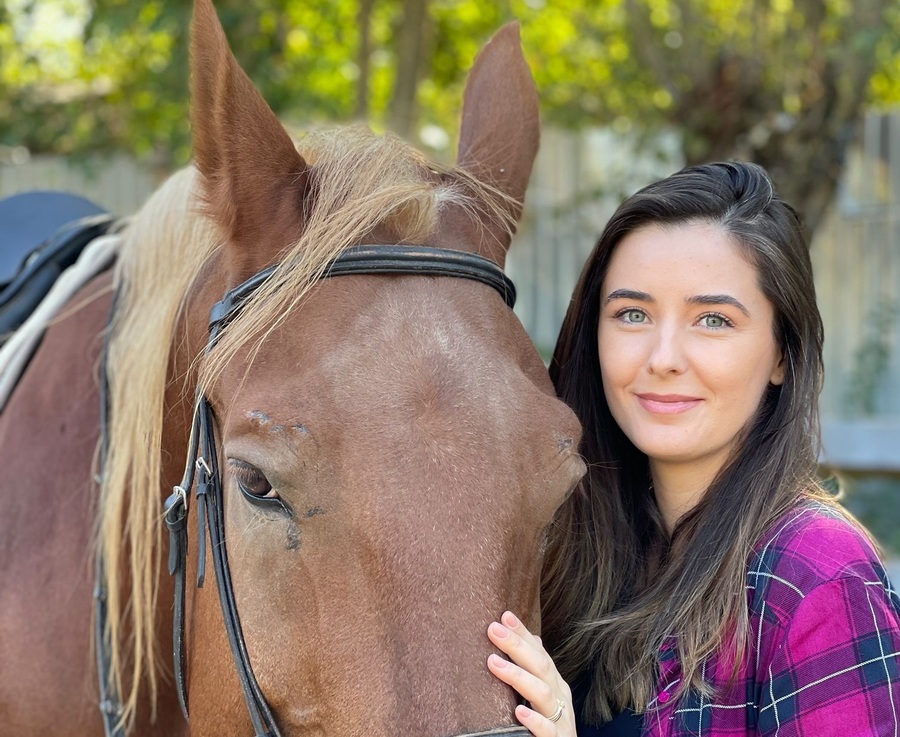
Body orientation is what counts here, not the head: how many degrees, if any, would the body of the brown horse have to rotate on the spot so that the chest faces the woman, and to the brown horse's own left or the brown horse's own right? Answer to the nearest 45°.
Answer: approximately 45° to the brown horse's own left

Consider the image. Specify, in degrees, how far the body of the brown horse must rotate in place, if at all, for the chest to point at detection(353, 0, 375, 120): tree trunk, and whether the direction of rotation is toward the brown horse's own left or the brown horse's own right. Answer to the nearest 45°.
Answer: approximately 135° to the brown horse's own left

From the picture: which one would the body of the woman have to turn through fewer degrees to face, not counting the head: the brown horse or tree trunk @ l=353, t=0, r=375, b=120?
the brown horse

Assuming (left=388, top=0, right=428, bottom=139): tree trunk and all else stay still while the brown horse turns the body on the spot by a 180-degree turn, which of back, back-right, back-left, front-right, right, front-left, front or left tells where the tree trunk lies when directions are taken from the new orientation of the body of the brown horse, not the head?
front-right

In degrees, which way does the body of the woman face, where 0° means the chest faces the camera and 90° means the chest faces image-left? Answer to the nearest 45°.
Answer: approximately 45°

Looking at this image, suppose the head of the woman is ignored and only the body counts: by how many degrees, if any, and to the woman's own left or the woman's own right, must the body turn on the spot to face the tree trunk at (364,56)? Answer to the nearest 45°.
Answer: approximately 135° to the woman's own right

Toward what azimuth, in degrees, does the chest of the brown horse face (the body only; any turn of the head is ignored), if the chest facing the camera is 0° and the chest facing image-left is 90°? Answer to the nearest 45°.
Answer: approximately 315°

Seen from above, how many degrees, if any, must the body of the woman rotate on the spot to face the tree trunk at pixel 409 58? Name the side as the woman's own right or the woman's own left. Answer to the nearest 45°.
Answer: approximately 135° to the woman's own right
